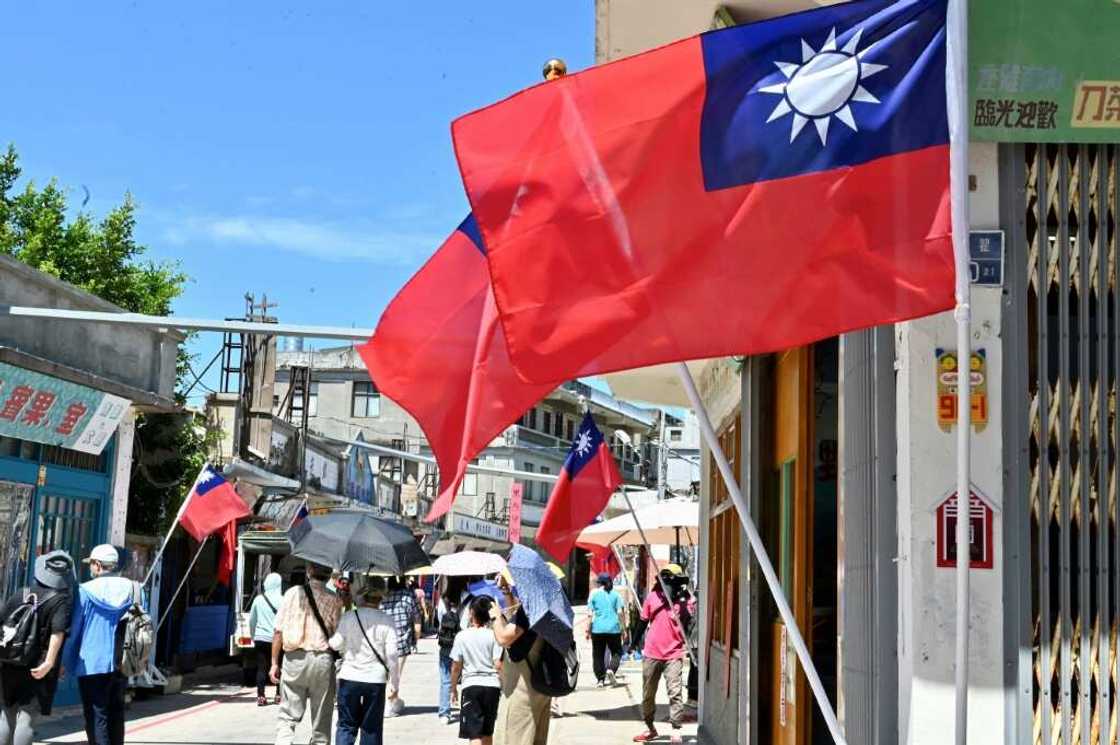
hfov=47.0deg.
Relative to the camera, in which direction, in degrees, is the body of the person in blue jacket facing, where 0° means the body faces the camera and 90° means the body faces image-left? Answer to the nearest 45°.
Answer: approximately 135°

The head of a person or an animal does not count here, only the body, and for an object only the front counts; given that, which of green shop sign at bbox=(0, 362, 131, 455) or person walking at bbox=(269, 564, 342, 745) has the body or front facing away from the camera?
the person walking

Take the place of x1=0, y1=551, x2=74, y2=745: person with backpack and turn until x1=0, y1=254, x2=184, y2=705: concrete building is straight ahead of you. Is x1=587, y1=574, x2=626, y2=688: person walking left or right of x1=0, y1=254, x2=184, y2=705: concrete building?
right

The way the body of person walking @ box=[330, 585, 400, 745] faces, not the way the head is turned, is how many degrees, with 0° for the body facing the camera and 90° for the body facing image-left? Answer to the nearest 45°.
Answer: approximately 180°

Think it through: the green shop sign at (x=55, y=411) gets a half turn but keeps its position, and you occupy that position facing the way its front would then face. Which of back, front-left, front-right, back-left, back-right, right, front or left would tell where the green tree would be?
front-right

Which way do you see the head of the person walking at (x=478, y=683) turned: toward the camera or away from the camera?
away from the camera

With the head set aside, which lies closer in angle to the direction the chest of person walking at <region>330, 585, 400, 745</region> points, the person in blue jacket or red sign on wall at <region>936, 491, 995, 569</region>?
the person in blue jacket

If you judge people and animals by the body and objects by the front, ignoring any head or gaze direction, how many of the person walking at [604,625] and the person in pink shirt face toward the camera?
1

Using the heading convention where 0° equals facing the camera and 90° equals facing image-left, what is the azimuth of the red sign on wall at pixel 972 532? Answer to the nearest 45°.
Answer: approximately 0°

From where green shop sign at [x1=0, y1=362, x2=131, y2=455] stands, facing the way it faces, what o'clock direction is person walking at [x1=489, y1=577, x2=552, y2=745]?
The person walking is roughly at 1 o'clock from the green shop sign.
